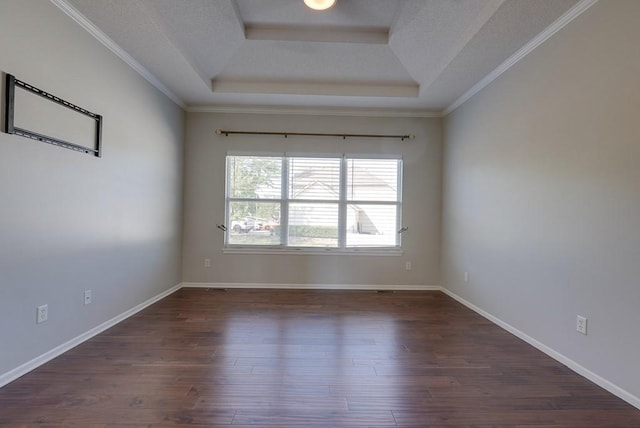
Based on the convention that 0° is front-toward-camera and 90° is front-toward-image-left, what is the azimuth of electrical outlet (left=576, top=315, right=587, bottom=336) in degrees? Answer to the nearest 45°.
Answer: approximately 45°

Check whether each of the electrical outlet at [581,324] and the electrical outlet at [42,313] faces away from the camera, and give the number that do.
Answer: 0

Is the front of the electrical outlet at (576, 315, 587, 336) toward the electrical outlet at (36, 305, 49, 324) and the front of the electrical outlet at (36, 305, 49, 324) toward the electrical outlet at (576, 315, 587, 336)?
yes

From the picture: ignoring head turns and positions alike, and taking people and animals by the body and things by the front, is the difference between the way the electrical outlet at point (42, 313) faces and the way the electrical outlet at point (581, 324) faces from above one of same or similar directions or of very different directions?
very different directions

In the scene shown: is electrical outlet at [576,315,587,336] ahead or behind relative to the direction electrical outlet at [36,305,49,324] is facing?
ahead

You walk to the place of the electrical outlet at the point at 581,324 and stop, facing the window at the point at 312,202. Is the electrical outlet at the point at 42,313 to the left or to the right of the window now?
left

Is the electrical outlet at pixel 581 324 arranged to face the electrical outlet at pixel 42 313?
yes

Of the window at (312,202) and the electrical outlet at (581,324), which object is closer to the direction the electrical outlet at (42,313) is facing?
the electrical outlet

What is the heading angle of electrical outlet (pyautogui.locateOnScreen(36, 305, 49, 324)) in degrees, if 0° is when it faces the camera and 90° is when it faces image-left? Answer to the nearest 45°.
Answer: approximately 315°

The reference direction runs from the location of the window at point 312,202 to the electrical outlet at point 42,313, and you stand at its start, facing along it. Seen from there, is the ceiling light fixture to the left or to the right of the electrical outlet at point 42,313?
left
